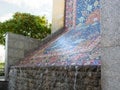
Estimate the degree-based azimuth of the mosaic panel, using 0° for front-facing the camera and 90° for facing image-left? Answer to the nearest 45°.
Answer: approximately 0°
